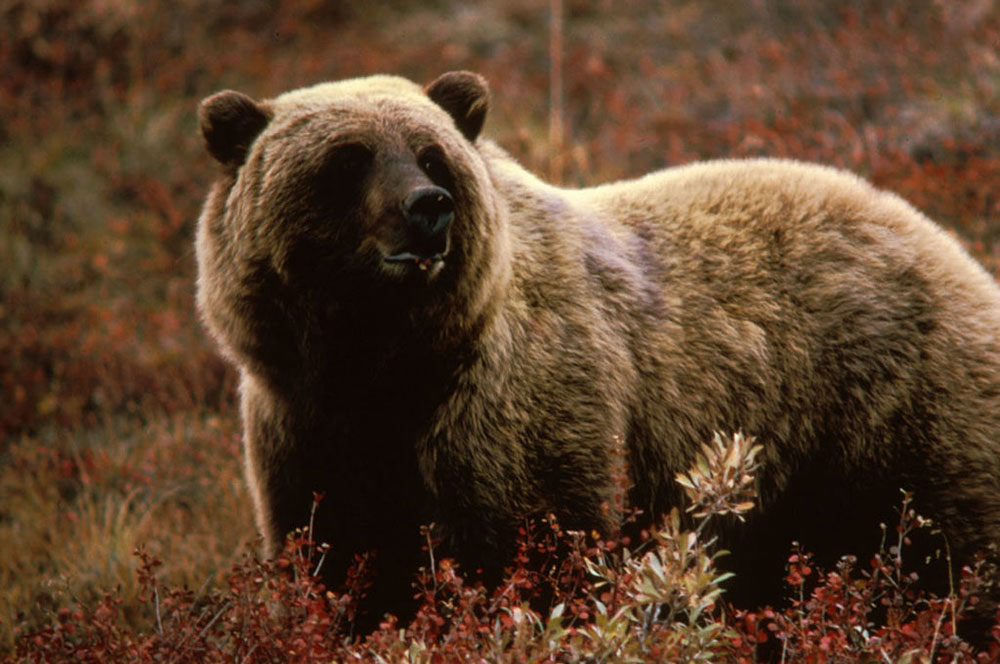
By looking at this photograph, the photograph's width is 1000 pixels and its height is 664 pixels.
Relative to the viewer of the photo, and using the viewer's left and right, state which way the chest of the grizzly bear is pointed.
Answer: facing the viewer and to the left of the viewer
